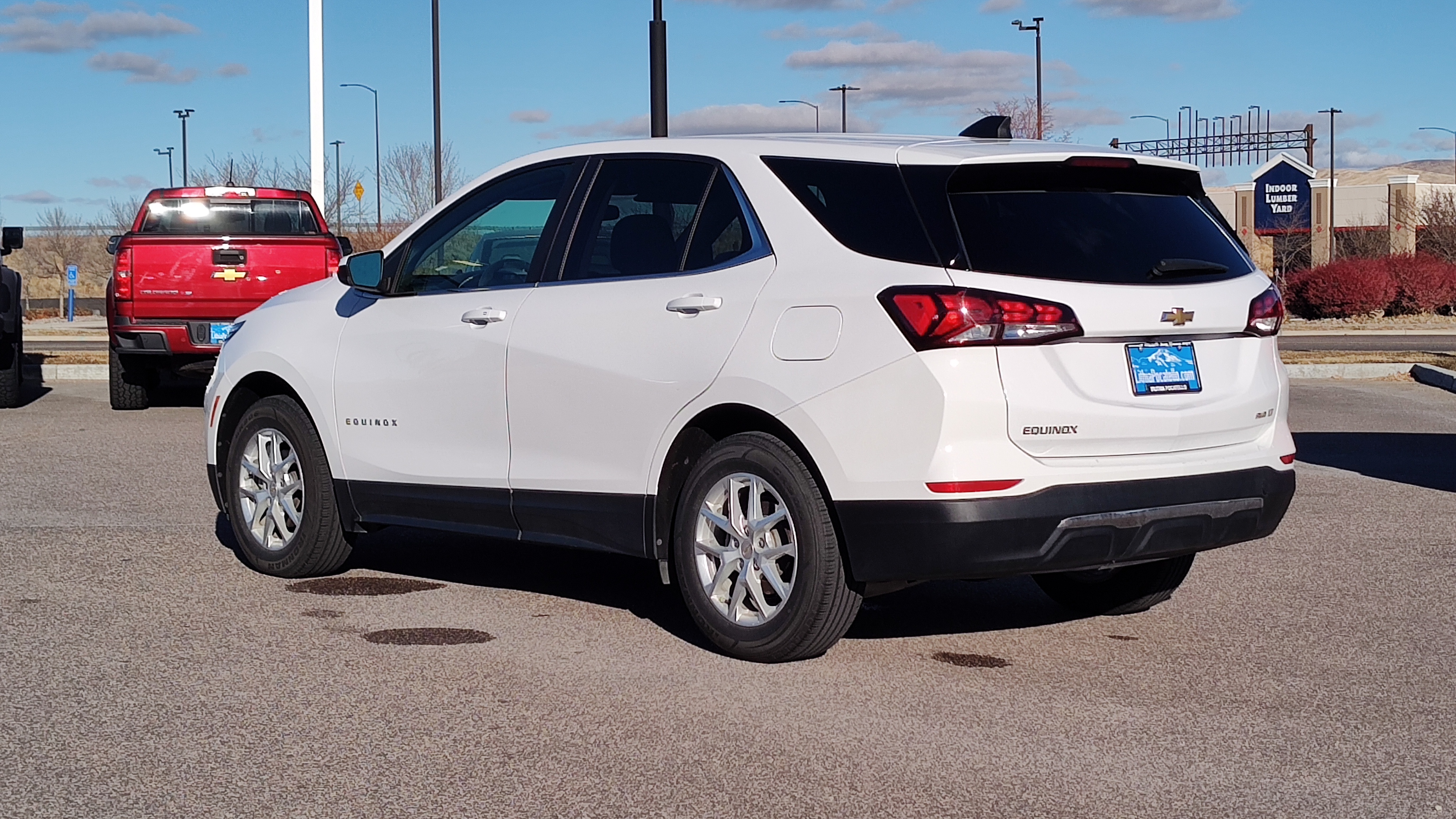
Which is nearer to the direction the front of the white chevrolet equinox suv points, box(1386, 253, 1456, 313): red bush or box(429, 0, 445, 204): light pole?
the light pole

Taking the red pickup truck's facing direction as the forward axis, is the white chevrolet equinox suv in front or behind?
behind

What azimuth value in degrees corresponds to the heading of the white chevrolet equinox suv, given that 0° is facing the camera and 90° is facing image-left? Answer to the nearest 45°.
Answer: approximately 135°

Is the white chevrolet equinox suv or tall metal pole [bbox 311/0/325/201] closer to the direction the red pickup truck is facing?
the tall metal pole

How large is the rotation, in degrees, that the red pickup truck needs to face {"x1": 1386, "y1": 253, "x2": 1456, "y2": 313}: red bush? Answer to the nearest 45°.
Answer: approximately 45° to its right

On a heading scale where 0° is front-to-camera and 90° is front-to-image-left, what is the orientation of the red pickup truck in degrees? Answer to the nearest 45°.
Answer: approximately 180°

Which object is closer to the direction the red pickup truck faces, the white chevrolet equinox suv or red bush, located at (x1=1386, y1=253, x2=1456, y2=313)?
the red bush
